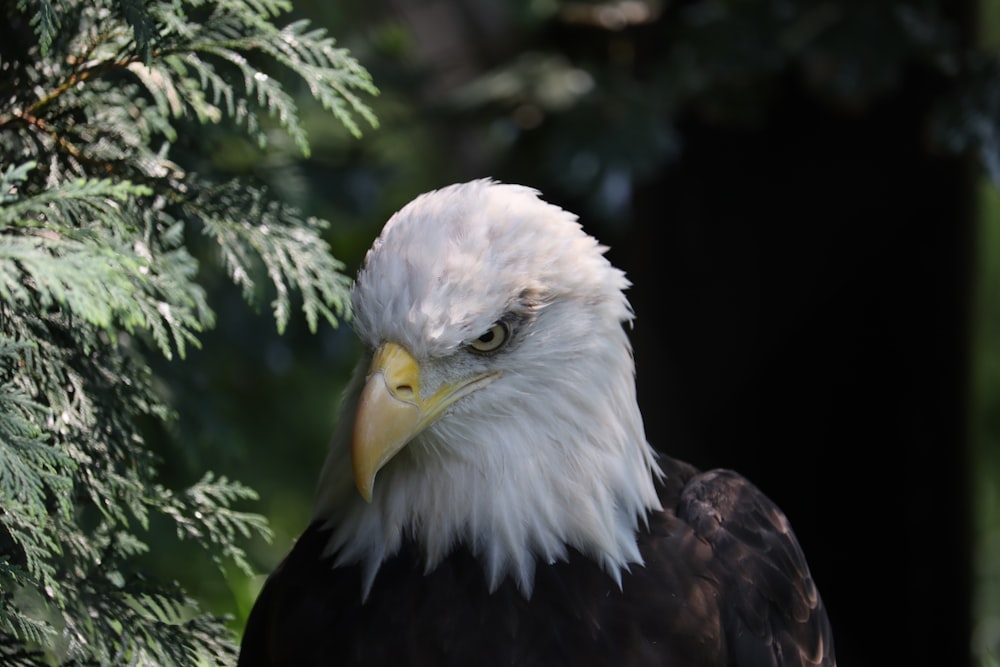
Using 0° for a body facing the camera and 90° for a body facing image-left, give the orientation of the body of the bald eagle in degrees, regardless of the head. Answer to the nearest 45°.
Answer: approximately 45°

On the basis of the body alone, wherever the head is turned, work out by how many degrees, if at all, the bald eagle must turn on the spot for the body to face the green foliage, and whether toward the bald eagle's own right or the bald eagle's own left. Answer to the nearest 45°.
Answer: approximately 45° to the bald eagle's own right
